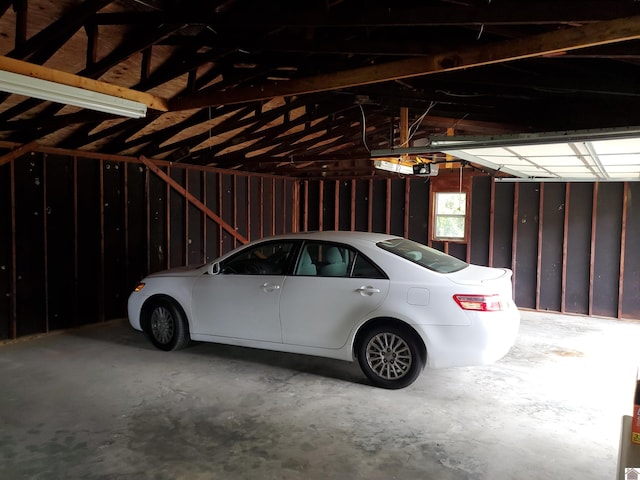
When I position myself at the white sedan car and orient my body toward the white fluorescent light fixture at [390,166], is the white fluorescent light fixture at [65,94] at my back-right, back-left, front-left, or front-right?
back-left

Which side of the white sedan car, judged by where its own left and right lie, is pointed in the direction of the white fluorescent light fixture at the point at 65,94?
left

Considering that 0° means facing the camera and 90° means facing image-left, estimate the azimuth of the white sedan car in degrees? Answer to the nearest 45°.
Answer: approximately 135°
